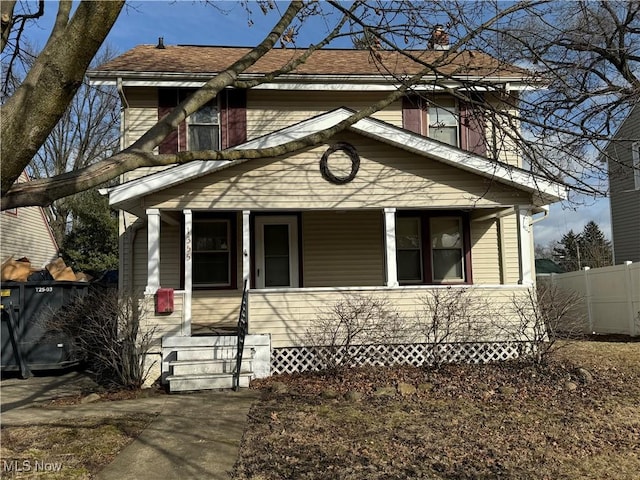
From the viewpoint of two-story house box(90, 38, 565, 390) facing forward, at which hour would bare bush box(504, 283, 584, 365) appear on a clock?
The bare bush is roughly at 10 o'clock from the two-story house.

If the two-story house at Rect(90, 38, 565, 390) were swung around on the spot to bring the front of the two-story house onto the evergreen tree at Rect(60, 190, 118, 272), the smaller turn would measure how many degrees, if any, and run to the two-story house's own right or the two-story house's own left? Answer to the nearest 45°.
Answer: approximately 135° to the two-story house's own right

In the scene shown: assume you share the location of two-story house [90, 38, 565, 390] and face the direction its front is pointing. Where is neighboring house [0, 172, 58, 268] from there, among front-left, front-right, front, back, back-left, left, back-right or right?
back-right

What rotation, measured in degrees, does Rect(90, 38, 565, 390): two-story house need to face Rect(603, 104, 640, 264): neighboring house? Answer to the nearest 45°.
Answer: approximately 135° to its left

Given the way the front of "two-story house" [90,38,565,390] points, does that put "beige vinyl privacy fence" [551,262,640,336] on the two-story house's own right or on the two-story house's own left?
on the two-story house's own left

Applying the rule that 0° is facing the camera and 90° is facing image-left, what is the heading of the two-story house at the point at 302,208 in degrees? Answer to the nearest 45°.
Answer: approximately 0°

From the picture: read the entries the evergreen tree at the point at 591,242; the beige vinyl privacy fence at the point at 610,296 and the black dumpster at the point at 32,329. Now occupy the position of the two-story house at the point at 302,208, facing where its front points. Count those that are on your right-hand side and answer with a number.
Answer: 1

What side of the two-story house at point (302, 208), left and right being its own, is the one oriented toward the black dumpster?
right

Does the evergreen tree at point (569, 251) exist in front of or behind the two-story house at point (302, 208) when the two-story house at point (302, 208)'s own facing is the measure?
behind
